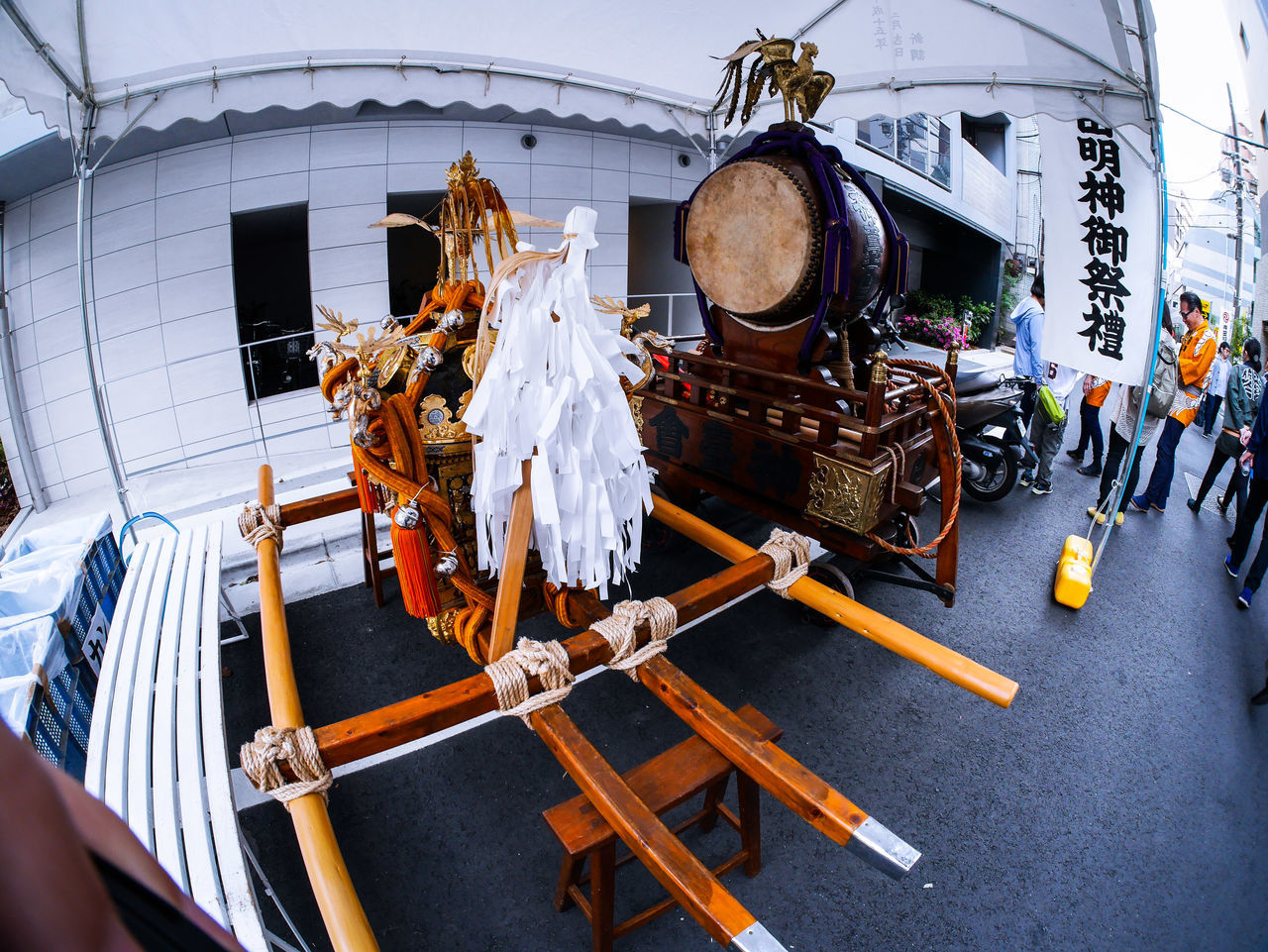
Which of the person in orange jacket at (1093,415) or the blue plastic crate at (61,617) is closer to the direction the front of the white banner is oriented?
the blue plastic crate

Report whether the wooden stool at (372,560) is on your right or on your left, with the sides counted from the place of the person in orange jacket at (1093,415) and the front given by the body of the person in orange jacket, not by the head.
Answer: on your left

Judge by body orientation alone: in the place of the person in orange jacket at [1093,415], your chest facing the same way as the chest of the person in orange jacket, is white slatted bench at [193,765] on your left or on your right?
on your left

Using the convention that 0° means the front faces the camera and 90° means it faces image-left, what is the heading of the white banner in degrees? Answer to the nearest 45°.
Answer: approximately 0°

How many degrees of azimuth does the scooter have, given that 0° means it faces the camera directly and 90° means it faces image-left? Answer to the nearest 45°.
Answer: approximately 135°

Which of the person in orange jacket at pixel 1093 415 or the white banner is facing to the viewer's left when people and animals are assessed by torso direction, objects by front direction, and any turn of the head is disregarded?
the person in orange jacket

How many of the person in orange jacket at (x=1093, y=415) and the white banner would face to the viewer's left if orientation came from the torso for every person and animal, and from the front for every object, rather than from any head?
1

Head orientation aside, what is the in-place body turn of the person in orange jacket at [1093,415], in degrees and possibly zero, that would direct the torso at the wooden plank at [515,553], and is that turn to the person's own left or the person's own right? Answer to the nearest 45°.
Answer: approximately 90° to the person's own left

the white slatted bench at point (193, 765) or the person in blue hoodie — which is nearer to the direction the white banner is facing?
the white slatted bench

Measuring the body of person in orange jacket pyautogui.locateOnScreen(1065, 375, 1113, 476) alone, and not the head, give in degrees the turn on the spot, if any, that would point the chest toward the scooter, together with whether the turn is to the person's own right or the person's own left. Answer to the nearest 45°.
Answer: approximately 45° to the person's own left

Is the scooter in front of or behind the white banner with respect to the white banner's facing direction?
behind

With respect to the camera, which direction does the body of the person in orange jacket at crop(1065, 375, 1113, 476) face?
to the viewer's left
